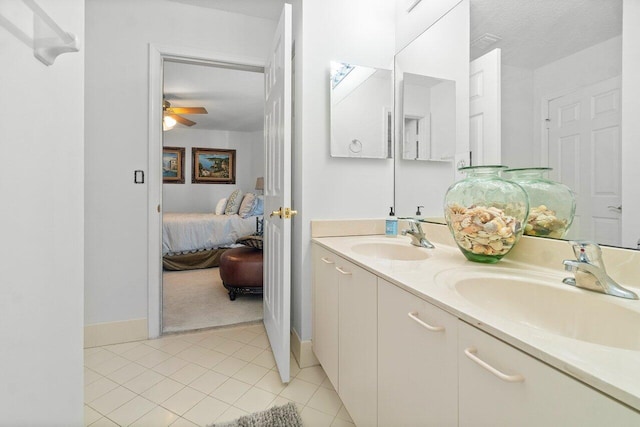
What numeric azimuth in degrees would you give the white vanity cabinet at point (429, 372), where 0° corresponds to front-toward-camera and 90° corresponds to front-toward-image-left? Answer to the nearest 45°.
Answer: approximately 45°
